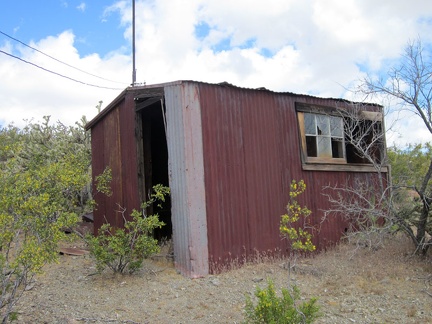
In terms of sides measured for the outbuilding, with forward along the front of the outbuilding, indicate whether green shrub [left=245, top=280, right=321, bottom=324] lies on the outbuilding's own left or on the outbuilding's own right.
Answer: on the outbuilding's own left

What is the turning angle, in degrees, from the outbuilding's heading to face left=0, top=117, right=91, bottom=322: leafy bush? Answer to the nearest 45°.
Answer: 0° — it already faces it

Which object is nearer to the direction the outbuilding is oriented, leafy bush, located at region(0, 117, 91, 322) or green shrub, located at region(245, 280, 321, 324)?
the leafy bush

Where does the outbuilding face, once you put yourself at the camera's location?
facing the viewer and to the left of the viewer

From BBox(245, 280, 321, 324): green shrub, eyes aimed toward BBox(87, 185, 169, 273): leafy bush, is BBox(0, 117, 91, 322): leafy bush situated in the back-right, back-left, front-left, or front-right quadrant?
front-left

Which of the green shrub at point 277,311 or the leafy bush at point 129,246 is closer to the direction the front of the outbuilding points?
the leafy bush

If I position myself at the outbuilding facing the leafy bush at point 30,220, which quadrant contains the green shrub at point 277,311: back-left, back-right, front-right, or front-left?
front-left

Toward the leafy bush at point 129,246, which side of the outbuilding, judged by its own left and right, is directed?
front

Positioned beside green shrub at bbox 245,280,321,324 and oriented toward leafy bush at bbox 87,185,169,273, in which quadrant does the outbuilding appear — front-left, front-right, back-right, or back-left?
front-right
